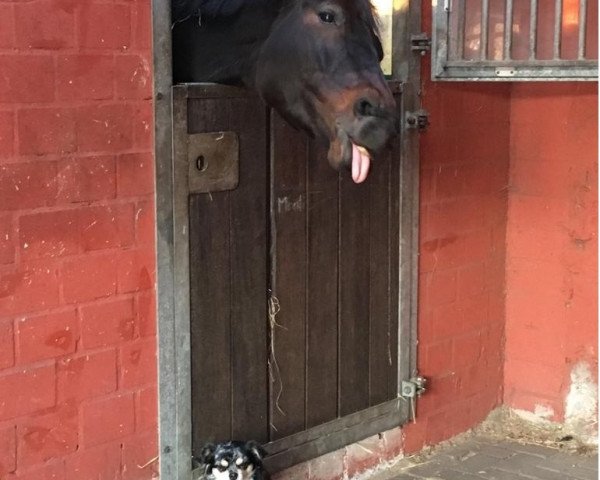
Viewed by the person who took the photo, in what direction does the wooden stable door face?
facing the viewer and to the right of the viewer

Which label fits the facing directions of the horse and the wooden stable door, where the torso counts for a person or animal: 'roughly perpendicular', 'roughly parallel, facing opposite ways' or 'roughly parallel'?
roughly parallel

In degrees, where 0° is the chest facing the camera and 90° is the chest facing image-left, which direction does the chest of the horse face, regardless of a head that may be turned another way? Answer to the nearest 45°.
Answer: approximately 315°
